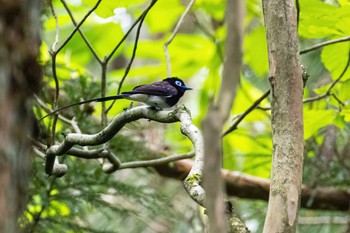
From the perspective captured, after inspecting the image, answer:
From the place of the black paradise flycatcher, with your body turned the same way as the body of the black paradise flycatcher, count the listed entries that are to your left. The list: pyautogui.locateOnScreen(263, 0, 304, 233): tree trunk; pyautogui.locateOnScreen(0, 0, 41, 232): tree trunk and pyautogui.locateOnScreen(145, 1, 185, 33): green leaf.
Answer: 1

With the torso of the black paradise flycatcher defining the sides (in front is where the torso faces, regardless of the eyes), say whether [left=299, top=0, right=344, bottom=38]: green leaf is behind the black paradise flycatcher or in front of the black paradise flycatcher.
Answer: in front

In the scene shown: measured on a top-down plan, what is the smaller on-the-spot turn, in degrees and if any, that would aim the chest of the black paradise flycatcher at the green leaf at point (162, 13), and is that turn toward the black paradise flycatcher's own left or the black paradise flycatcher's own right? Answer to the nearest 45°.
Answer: approximately 90° to the black paradise flycatcher's own left

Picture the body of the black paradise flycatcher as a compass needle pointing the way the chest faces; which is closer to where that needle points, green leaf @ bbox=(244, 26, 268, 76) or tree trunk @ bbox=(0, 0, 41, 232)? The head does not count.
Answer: the green leaf

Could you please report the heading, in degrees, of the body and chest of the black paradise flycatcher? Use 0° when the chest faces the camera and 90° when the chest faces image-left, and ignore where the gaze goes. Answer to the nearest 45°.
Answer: approximately 270°

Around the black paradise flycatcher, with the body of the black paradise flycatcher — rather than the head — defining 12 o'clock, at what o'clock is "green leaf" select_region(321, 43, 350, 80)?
The green leaf is roughly at 12 o'clock from the black paradise flycatcher.

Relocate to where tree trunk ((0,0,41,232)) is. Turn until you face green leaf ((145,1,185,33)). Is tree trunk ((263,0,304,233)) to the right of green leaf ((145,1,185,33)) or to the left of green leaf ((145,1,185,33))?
right

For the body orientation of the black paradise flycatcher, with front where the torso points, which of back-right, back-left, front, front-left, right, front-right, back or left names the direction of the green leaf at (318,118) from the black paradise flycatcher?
front
